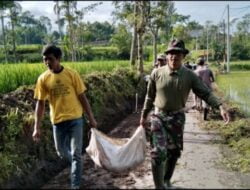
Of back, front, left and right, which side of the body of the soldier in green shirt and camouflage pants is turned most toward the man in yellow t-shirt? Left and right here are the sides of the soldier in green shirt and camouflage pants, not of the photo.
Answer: right

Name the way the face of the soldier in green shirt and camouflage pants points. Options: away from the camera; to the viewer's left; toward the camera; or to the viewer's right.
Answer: toward the camera

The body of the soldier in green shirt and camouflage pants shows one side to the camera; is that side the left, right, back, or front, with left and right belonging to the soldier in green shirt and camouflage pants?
front
